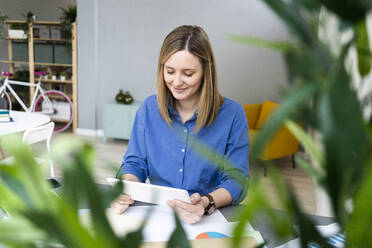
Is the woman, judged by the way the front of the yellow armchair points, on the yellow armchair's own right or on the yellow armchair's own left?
on the yellow armchair's own right

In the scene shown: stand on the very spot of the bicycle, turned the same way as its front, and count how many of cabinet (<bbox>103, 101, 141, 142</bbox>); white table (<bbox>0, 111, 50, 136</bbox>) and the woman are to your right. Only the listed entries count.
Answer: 0

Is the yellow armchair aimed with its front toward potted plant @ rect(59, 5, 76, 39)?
no

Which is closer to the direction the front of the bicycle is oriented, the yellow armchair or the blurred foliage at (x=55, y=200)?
the blurred foliage

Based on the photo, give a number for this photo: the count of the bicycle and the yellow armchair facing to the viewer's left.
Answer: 1

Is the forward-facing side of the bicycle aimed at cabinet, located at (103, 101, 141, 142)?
no

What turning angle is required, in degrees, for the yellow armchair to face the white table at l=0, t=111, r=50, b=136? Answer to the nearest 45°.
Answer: approximately 90° to its right

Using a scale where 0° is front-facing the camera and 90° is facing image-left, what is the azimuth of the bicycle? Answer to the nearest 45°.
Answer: approximately 90°

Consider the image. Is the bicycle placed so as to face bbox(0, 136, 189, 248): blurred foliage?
no

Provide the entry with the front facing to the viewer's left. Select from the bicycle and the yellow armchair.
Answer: the bicycle

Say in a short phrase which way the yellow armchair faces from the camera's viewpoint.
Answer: facing the viewer and to the right of the viewer

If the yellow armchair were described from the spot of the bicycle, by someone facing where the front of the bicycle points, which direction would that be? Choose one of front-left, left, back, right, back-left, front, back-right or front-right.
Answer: back-left

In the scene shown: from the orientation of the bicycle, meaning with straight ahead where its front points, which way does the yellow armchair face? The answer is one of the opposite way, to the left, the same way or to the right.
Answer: to the left
